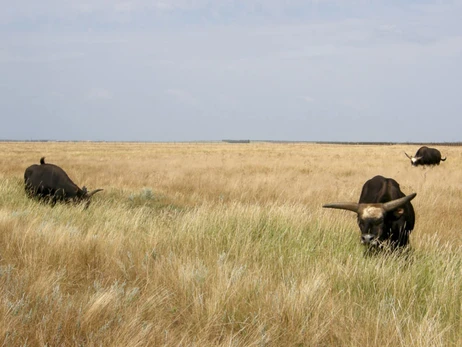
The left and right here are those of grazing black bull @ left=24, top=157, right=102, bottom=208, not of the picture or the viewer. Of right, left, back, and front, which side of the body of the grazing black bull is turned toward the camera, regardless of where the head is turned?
right

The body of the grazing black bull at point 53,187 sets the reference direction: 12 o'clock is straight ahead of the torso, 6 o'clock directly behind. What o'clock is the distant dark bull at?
The distant dark bull is roughly at 11 o'clock from the grazing black bull.

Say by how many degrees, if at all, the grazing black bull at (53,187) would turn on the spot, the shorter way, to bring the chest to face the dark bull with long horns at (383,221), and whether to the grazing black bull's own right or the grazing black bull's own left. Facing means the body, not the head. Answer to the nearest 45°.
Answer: approximately 45° to the grazing black bull's own right
